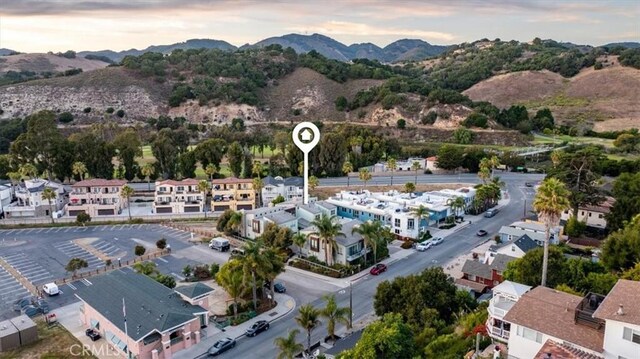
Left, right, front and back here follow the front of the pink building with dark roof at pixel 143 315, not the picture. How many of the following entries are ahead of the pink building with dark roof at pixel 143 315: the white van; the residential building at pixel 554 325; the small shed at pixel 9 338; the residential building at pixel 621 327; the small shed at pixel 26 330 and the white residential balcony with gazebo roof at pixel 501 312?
3

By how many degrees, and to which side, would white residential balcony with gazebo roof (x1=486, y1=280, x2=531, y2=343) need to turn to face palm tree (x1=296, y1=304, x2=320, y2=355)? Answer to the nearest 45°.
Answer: approximately 45° to its right

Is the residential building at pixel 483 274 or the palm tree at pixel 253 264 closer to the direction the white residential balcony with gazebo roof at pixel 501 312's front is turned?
the palm tree
